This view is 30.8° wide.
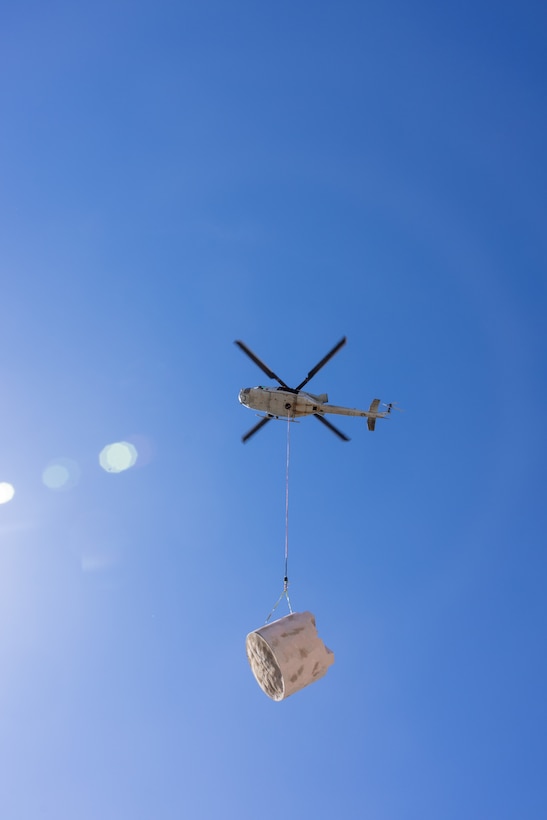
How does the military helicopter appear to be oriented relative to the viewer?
to the viewer's left
